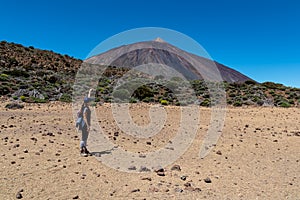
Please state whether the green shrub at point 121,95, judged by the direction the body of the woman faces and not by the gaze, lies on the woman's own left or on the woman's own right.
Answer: on the woman's own left

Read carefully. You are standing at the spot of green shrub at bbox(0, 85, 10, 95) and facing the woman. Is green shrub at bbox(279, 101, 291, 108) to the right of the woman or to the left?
left

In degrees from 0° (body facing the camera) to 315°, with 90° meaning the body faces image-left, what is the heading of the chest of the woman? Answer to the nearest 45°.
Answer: approximately 270°

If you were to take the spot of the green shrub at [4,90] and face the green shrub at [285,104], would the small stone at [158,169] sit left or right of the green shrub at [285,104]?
right
